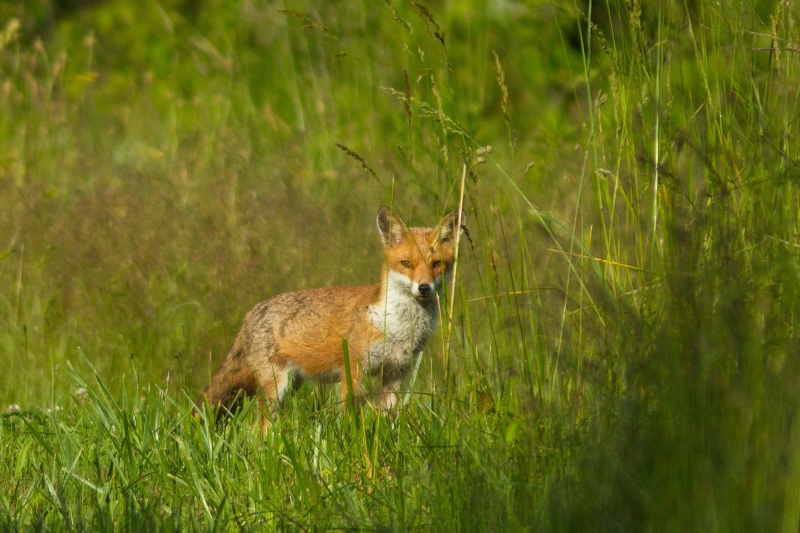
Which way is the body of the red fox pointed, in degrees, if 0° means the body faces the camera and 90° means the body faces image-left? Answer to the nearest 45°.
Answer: approximately 315°
